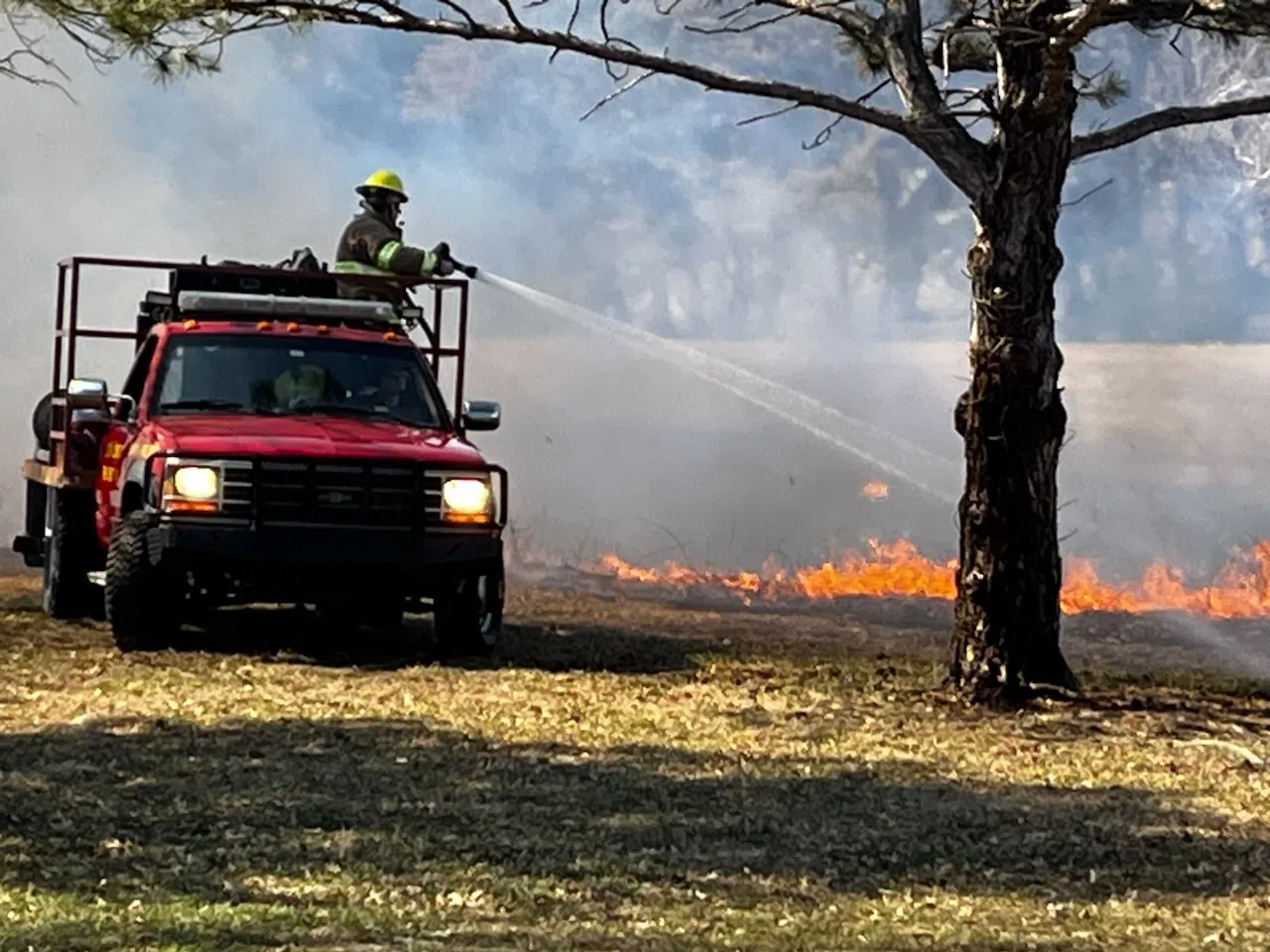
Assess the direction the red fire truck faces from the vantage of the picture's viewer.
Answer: facing the viewer

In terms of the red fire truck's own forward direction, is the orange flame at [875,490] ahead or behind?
behind

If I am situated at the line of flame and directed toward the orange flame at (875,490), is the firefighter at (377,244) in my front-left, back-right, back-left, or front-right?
back-left

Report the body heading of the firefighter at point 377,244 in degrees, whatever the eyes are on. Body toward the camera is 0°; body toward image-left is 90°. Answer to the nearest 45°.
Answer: approximately 270°

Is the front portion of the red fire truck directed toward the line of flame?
no

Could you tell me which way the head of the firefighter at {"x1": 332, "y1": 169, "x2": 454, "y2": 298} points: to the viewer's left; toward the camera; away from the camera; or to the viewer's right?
to the viewer's right
